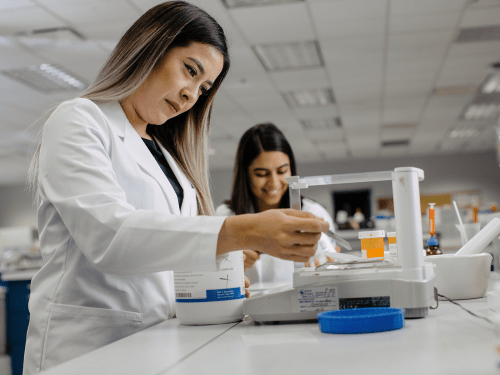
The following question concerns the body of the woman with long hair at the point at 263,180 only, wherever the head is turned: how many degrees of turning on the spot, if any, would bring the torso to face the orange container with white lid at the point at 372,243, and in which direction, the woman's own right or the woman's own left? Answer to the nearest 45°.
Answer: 0° — they already face it

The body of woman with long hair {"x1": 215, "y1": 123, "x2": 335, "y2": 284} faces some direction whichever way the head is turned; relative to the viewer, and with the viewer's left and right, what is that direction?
facing the viewer

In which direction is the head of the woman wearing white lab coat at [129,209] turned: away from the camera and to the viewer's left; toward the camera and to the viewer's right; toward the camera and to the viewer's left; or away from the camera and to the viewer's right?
toward the camera and to the viewer's right

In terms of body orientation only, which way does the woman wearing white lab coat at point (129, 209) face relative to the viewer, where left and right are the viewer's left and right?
facing the viewer and to the right of the viewer

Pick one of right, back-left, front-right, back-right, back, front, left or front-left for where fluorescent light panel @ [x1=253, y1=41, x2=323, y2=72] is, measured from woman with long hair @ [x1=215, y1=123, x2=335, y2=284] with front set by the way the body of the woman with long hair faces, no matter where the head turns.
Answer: back

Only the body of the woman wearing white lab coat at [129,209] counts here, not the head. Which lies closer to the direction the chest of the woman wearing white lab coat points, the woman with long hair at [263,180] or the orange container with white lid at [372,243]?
the orange container with white lid

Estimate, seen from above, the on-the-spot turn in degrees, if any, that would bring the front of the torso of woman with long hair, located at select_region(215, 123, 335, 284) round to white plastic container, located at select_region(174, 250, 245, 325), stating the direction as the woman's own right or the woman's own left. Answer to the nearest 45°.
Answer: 0° — they already face it

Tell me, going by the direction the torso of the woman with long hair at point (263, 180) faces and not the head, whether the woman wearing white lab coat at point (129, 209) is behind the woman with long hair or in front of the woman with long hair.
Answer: in front
